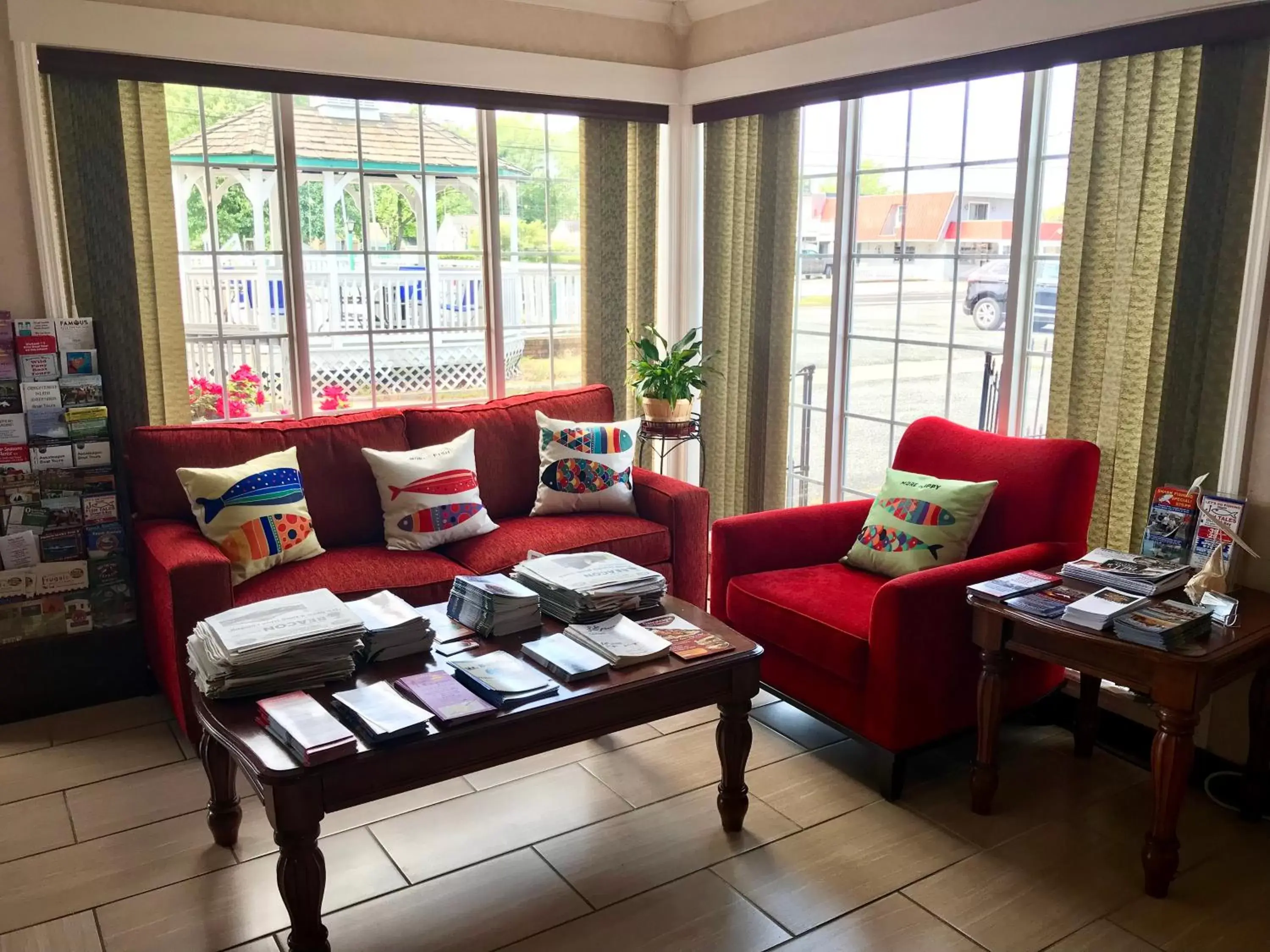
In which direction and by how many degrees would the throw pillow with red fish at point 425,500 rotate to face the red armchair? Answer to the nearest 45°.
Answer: approximately 45° to its left

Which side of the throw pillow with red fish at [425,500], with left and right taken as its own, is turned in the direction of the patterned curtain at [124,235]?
right

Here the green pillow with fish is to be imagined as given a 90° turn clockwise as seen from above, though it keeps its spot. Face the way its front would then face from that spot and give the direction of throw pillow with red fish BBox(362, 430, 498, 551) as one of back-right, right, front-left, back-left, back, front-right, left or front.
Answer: front-left

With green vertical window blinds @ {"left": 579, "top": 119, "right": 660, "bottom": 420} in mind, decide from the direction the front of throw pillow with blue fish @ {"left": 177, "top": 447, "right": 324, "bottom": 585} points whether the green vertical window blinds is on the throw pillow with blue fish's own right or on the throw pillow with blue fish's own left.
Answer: on the throw pillow with blue fish's own left

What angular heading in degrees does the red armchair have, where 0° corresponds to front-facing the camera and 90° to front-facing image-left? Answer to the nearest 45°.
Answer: approximately 45°

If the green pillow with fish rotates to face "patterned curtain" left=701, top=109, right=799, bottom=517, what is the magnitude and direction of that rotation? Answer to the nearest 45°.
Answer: approximately 90° to its right

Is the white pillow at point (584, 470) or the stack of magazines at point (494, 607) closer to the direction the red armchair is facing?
the stack of magazines

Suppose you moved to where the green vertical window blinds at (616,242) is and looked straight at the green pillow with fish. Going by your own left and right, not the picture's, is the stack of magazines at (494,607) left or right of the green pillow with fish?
right

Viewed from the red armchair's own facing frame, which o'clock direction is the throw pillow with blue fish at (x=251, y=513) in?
The throw pillow with blue fish is roughly at 1 o'clock from the red armchair.

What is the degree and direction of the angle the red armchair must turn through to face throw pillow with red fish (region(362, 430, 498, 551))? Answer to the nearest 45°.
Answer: approximately 45° to its right

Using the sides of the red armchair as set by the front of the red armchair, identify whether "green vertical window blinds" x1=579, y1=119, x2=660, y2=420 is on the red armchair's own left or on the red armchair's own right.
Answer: on the red armchair's own right
